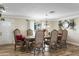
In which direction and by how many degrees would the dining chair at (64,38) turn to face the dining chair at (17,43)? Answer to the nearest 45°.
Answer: approximately 45° to its left

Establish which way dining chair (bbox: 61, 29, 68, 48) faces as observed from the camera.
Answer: facing away from the viewer and to the left of the viewer
